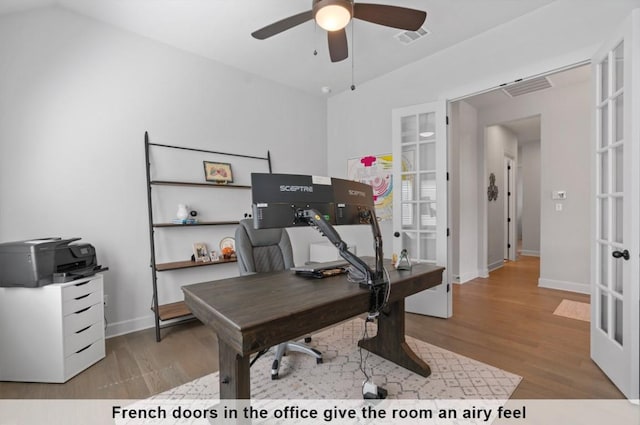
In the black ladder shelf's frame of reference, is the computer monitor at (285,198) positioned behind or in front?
in front

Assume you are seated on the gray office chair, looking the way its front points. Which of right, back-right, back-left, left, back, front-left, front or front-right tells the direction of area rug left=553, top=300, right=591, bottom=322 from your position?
front-left

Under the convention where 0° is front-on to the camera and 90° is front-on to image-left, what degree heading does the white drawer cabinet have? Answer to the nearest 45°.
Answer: approximately 315°

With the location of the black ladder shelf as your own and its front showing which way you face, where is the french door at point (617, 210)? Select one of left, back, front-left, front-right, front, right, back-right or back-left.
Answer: front

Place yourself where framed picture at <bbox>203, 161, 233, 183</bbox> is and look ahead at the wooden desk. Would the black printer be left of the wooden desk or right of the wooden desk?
right

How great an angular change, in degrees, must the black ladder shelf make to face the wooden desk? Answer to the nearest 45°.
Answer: approximately 45° to its right

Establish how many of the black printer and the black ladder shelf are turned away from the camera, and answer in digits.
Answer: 0

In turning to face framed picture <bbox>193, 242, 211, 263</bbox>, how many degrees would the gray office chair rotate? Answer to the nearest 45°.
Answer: approximately 180°

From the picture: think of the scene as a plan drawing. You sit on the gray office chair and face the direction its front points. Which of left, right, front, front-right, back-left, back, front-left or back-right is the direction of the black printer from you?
back-right

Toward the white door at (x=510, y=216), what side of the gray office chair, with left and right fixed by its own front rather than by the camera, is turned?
left

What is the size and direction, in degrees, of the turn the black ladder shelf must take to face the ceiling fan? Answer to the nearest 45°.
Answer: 0° — it already faces it

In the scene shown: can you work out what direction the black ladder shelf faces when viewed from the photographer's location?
facing the viewer and to the right of the viewer

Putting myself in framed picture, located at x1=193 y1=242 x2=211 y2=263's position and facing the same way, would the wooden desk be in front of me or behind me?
in front
